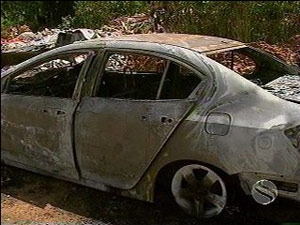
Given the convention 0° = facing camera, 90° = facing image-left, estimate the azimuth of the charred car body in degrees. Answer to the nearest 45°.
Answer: approximately 135°
